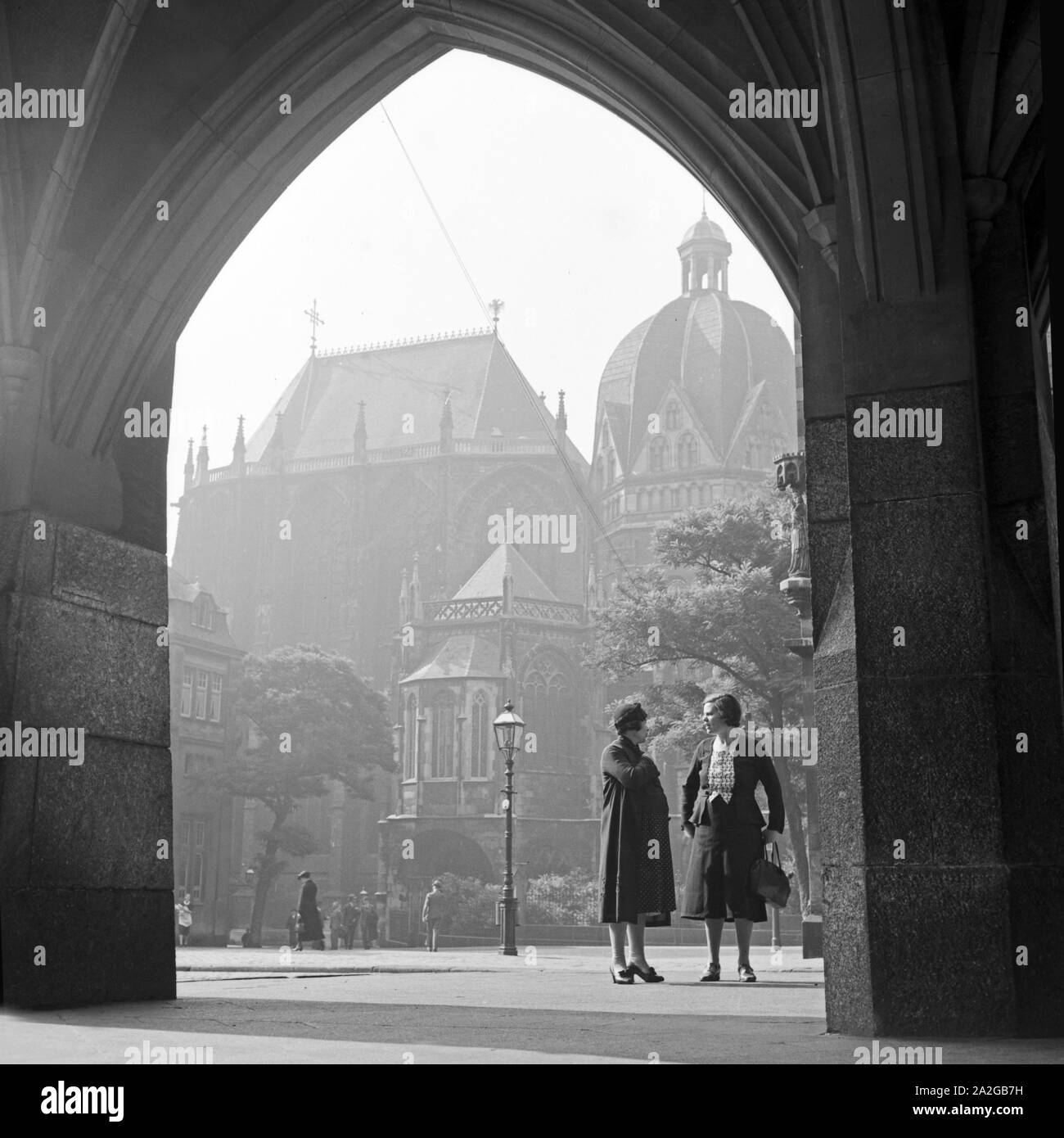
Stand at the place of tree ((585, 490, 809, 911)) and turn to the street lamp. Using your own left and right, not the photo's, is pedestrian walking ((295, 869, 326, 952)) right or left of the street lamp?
right

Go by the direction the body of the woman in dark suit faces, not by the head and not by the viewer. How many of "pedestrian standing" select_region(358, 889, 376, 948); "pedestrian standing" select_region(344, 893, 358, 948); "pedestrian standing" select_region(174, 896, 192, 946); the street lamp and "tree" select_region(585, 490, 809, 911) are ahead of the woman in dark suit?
0

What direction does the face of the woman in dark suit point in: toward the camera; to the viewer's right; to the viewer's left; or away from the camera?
to the viewer's left

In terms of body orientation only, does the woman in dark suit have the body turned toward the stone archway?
yes

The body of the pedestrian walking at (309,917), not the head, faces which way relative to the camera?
to the viewer's left

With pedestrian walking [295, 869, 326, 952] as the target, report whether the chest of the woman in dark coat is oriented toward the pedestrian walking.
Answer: no

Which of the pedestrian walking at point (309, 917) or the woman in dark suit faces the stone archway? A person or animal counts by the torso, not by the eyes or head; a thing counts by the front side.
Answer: the woman in dark suit

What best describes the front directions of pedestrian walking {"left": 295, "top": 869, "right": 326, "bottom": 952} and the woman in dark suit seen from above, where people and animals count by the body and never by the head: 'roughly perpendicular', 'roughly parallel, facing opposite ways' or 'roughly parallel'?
roughly perpendicular

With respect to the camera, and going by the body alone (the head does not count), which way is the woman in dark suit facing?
toward the camera

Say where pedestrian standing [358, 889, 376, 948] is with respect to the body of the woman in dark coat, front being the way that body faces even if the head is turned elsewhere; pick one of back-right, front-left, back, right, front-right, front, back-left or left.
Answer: left

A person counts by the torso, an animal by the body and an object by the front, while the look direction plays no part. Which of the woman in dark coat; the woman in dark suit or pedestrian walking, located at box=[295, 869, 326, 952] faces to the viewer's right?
the woman in dark coat

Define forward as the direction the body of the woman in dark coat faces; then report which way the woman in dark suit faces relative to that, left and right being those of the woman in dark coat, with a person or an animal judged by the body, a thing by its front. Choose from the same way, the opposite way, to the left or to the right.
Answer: to the right

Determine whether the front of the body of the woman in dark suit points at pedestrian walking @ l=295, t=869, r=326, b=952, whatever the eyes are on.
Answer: no

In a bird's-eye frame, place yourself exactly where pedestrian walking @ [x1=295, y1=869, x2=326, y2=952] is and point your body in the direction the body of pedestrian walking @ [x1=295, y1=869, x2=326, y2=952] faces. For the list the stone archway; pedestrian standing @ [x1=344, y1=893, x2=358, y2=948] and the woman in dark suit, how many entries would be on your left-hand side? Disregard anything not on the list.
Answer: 2

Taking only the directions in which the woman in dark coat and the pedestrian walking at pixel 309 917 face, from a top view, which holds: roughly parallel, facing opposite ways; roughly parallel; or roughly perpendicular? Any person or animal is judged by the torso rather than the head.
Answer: roughly parallel, facing opposite ways

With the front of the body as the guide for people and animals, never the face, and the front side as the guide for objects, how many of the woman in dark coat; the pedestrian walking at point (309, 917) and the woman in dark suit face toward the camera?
1

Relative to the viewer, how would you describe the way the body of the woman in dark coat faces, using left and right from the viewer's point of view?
facing to the right of the viewer

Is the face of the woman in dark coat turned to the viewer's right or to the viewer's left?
to the viewer's right
